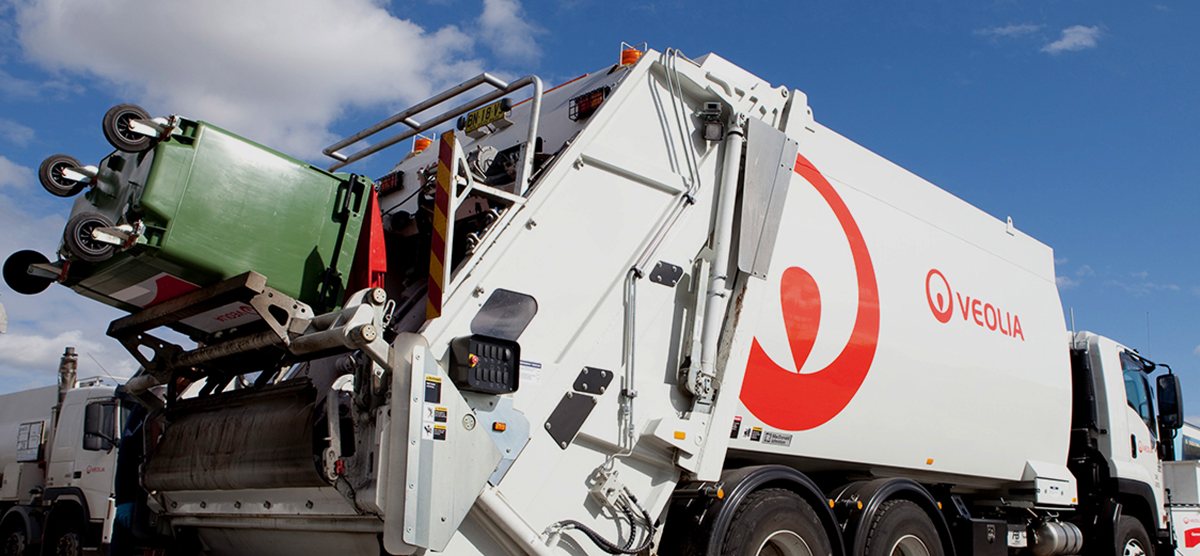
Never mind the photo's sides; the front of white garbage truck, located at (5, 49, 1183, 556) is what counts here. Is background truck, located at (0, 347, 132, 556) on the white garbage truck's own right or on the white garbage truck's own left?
on the white garbage truck's own left

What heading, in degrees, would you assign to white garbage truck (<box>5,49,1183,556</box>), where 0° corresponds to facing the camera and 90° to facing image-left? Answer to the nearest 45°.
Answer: approximately 225°
